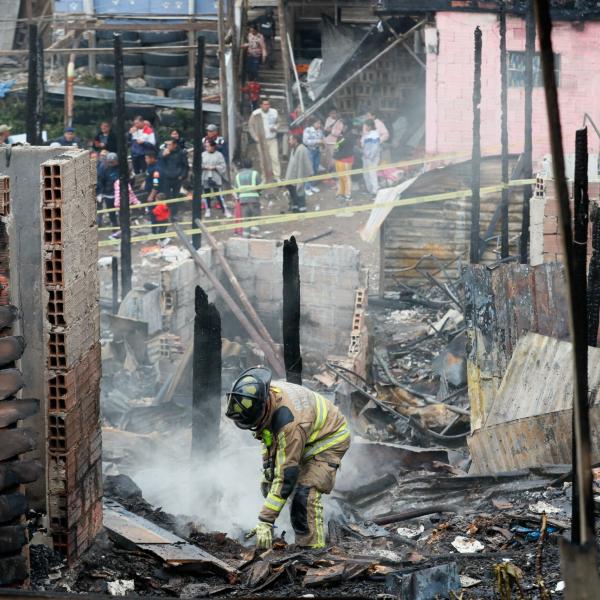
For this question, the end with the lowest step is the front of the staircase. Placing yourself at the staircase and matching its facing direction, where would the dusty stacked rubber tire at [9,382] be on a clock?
The dusty stacked rubber tire is roughly at 12 o'clock from the staircase.

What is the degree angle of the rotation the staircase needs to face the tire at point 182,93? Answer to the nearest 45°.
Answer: approximately 90° to its right

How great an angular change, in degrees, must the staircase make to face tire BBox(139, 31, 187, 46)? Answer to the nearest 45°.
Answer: approximately 90° to its right

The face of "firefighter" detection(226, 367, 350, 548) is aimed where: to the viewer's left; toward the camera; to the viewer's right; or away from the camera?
to the viewer's left

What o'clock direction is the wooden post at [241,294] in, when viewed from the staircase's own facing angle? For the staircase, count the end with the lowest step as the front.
The wooden post is roughly at 12 o'clock from the staircase.

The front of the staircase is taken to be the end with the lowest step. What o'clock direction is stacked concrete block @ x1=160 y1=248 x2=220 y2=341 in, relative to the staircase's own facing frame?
The stacked concrete block is roughly at 12 o'clock from the staircase.

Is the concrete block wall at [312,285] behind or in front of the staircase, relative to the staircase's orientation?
in front

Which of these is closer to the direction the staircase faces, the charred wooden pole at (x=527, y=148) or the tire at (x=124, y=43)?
the charred wooden pole

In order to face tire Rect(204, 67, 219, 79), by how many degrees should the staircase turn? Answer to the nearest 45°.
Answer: approximately 90° to its right

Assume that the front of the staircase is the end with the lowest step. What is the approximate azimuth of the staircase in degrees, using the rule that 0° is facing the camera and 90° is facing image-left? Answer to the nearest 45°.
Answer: approximately 0°

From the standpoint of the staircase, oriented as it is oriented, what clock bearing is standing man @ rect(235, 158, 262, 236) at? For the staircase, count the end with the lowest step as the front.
The standing man is roughly at 12 o'clock from the staircase.

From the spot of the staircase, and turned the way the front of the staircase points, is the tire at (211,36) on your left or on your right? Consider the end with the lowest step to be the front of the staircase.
on your right

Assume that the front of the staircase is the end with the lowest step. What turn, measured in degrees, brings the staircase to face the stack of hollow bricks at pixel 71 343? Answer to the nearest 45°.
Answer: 0° — it already faces it
